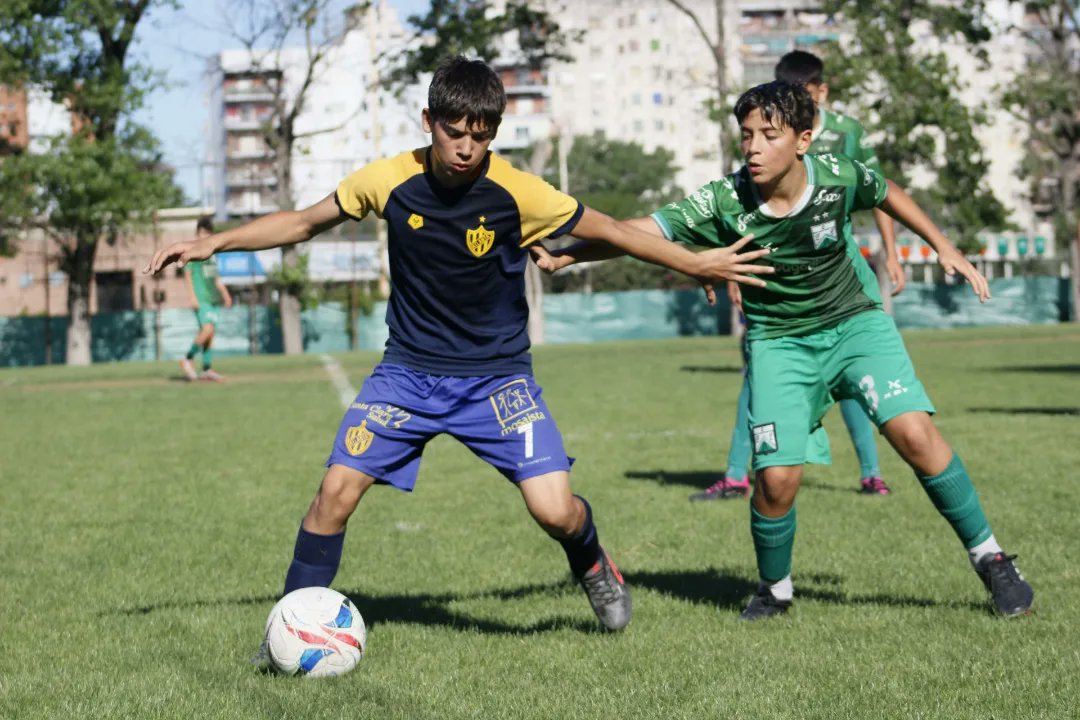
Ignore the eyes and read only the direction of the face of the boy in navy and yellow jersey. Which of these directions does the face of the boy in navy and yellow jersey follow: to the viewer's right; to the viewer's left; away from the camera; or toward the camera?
toward the camera

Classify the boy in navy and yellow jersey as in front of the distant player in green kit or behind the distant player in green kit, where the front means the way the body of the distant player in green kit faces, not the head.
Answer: in front

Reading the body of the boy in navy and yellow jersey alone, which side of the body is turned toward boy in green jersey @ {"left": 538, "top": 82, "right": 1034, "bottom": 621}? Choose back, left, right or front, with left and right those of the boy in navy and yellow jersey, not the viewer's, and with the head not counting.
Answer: left

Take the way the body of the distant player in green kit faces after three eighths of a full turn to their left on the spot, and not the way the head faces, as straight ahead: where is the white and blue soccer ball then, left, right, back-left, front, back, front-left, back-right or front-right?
back

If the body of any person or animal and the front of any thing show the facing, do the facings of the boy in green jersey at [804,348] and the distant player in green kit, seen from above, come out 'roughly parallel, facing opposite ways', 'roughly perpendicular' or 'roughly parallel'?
roughly perpendicular

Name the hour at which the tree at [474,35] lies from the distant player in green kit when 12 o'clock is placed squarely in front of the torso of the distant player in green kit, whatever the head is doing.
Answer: The tree is roughly at 8 o'clock from the distant player in green kit.

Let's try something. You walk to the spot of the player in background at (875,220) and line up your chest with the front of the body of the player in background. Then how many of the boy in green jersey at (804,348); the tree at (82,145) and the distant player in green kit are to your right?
2

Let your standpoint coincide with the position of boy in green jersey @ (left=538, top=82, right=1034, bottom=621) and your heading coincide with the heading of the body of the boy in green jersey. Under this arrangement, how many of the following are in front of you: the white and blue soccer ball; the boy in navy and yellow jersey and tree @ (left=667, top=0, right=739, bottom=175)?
2

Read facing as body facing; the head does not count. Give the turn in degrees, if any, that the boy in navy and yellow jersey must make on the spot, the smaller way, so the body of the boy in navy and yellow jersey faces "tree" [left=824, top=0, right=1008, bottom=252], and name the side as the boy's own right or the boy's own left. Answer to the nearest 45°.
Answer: approximately 180°

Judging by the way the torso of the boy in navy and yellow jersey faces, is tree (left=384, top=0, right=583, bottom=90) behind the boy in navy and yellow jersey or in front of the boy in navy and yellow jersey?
behind

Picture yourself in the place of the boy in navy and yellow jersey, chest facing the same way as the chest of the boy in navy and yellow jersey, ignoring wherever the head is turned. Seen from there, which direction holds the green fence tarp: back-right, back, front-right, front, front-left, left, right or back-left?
back

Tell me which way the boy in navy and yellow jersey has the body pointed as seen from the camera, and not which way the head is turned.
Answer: toward the camera

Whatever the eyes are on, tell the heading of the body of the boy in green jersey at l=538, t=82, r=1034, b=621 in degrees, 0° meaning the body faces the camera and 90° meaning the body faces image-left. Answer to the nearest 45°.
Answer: approximately 45°

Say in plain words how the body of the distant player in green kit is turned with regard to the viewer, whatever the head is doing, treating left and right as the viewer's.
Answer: facing the viewer and to the right of the viewer

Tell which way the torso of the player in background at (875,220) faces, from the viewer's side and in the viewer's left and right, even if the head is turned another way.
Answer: facing the viewer and to the left of the viewer

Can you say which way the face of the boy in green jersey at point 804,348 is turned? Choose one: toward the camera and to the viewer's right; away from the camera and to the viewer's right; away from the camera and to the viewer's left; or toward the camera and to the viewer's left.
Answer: toward the camera and to the viewer's left

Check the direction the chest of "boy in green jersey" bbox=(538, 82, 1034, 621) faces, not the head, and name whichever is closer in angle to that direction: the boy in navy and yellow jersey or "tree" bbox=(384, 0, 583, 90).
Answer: the boy in navy and yellow jersey

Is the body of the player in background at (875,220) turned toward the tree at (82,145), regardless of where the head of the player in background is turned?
no

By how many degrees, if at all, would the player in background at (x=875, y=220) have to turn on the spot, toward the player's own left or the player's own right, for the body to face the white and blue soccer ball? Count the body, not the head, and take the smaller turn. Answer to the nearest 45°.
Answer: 0° — they already face it
